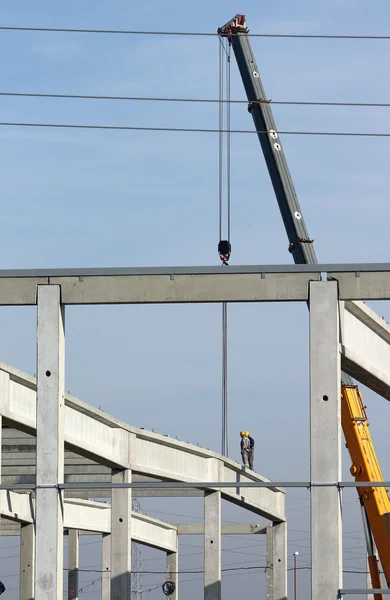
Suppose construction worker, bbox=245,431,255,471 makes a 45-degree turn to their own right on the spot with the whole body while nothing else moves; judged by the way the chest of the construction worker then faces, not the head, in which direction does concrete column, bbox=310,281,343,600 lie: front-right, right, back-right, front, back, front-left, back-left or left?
back-left

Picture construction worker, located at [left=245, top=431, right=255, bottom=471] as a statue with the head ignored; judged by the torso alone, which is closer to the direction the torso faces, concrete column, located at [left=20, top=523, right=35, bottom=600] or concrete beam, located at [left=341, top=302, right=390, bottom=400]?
the concrete column

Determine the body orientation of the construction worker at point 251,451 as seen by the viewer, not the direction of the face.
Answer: to the viewer's left

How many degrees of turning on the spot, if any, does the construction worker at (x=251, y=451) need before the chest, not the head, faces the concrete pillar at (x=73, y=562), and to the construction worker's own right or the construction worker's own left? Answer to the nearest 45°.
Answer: approximately 45° to the construction worker's own right

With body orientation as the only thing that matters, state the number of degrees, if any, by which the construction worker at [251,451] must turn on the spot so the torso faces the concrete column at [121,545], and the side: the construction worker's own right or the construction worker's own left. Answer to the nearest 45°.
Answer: approximately 90° to the construction worker's own left

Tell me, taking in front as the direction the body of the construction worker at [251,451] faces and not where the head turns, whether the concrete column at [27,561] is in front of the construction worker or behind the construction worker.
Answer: in front
